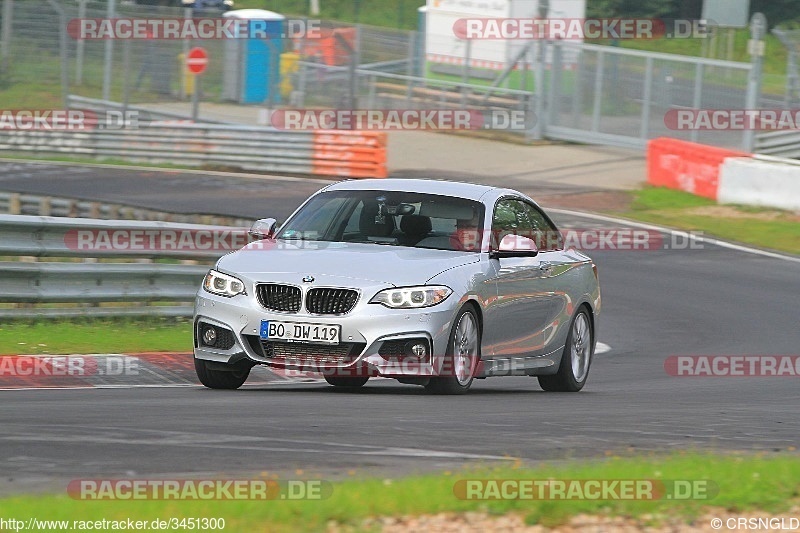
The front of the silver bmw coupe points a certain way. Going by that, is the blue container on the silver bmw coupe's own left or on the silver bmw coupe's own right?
on the silver bmw coupe's own right

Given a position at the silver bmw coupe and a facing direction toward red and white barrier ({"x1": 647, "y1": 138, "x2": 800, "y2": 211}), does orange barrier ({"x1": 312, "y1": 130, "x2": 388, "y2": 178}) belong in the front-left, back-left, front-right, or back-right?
front-left

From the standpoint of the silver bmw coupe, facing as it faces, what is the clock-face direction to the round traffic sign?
The round traffic sign is roughly at 4 o'clock from the silver bmw coupe.

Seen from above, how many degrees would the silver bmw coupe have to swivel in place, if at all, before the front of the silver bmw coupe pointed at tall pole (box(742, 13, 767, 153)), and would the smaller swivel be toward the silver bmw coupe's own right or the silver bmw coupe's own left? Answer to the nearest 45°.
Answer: approximately 135° to the silver bmw coupe's own right

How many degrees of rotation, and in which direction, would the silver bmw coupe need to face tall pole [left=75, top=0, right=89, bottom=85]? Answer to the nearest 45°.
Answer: approximately 135° to its right

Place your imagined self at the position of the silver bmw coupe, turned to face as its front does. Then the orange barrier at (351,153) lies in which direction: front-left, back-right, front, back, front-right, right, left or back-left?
back-right

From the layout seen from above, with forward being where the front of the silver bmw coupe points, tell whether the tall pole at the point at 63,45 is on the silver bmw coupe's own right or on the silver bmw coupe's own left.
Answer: on the silver bmw coupe's own right

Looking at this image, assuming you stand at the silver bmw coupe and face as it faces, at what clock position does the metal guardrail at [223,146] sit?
The metal guardrail is roughly at 4 o'clock from the silver bmw coupe.

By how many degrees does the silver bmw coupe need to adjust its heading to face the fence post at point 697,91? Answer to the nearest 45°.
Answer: approximately 135° to its right

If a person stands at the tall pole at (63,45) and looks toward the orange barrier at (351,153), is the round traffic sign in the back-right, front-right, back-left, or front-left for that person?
front-left

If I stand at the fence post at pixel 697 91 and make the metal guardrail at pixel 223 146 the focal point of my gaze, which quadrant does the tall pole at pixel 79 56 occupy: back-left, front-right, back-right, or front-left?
front-right

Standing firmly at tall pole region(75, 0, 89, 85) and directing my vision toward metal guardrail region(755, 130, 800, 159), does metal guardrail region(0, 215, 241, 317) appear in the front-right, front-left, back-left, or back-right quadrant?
front-right

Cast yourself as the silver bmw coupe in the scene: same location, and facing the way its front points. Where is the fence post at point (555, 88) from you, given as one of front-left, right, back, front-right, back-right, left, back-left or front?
back-right

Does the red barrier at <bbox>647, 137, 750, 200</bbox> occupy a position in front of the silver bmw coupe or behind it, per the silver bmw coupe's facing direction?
behind

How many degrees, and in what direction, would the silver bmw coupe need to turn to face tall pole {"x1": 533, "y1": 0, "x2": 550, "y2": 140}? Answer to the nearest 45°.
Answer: approximately 135° to its right

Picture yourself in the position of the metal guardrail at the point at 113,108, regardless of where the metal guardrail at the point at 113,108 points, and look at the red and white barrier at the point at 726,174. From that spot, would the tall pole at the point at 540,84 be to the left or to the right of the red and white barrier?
left
